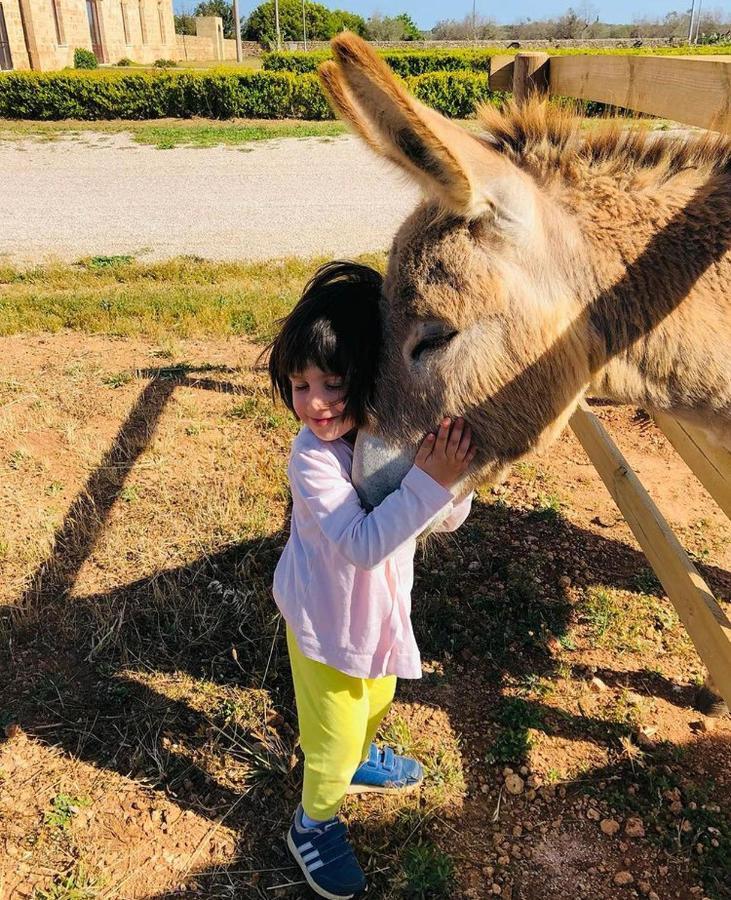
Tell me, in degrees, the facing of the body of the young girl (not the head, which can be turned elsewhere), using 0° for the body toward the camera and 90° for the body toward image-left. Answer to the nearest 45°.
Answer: approximately 315°

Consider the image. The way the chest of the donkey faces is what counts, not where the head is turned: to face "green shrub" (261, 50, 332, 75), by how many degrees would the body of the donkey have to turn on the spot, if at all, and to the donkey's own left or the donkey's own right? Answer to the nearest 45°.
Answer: approximately 90° to the donkey's own right

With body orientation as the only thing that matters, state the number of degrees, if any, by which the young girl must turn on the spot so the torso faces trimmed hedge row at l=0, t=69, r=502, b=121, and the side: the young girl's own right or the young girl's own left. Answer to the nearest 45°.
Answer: approximately 135° to the young girl's own left

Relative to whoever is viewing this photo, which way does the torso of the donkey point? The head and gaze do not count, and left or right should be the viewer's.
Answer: facing to the left of the viewer

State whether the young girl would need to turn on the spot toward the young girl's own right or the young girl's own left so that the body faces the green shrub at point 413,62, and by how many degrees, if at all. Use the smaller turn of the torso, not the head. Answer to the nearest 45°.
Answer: approximately 135° to the young girl's own left

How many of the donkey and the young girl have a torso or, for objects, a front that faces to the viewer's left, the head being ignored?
1

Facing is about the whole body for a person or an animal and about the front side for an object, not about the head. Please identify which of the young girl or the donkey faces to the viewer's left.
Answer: the donkey

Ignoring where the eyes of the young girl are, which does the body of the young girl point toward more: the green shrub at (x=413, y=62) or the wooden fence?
the wooden fence

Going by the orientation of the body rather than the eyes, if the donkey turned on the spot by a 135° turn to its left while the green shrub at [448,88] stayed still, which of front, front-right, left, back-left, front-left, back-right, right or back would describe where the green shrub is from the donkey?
back-left

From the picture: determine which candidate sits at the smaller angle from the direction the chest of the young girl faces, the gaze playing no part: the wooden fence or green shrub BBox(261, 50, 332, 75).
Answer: the wooden fence

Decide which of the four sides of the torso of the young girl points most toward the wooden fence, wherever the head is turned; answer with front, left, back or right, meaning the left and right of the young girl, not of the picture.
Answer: left

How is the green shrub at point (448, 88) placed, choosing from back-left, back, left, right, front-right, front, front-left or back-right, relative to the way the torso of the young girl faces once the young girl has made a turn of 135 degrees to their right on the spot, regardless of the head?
right
